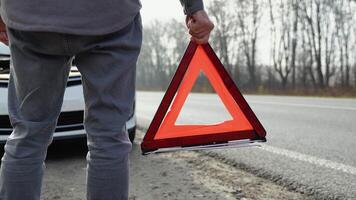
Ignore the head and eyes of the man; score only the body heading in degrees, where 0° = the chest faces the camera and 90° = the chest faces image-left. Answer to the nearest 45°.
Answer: approximately 180°

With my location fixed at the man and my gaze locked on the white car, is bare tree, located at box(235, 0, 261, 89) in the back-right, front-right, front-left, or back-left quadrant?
front-right

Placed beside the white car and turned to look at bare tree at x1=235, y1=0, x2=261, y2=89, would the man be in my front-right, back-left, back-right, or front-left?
back-right

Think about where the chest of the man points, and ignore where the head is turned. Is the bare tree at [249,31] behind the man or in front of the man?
in front

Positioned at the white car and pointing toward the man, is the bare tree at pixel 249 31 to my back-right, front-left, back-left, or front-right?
back-left

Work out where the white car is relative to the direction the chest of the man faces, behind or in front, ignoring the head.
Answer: in front
